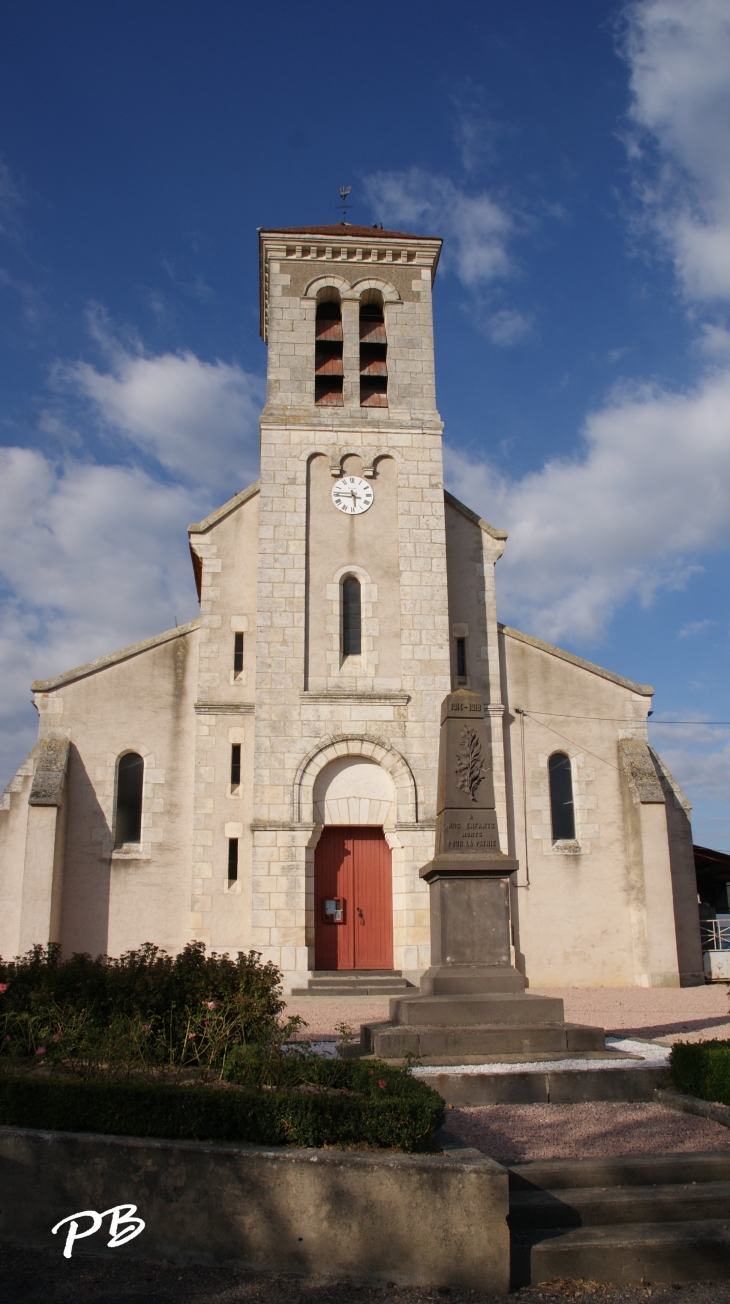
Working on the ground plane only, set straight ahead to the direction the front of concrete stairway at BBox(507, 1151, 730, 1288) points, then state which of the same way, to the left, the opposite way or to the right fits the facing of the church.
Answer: the same way

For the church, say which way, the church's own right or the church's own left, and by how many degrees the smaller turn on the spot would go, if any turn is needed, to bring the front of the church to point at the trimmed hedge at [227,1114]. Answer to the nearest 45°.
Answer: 0° — it already faces it

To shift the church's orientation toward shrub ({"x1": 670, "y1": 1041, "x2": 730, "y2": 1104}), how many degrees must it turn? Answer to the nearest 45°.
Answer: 0° — it already faces it

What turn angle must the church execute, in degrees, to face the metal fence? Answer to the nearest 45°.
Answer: approximately 135° to its left

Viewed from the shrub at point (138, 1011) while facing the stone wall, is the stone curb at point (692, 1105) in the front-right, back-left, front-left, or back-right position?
front-left

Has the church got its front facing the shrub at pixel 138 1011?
yes

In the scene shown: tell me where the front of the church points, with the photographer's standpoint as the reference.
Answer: facing the viewer

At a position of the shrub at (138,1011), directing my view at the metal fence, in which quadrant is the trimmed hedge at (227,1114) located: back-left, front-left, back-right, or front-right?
back-right

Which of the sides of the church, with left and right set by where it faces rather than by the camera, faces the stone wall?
front

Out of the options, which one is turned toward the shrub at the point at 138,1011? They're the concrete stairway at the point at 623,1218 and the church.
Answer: the church

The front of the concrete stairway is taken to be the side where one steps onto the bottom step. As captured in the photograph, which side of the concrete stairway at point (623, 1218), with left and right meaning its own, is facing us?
front

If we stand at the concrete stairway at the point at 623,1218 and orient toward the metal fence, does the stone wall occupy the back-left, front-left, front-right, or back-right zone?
back-left

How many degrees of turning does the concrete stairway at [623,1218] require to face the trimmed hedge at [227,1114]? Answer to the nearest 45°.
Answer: approximately 90° to its right

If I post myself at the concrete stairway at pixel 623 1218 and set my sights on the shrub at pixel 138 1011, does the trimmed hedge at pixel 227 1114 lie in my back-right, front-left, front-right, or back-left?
front-left

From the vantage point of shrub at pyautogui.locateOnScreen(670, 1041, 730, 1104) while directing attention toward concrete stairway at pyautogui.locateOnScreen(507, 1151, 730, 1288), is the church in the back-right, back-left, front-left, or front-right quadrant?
back-right

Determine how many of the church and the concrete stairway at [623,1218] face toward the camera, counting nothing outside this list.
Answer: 2
